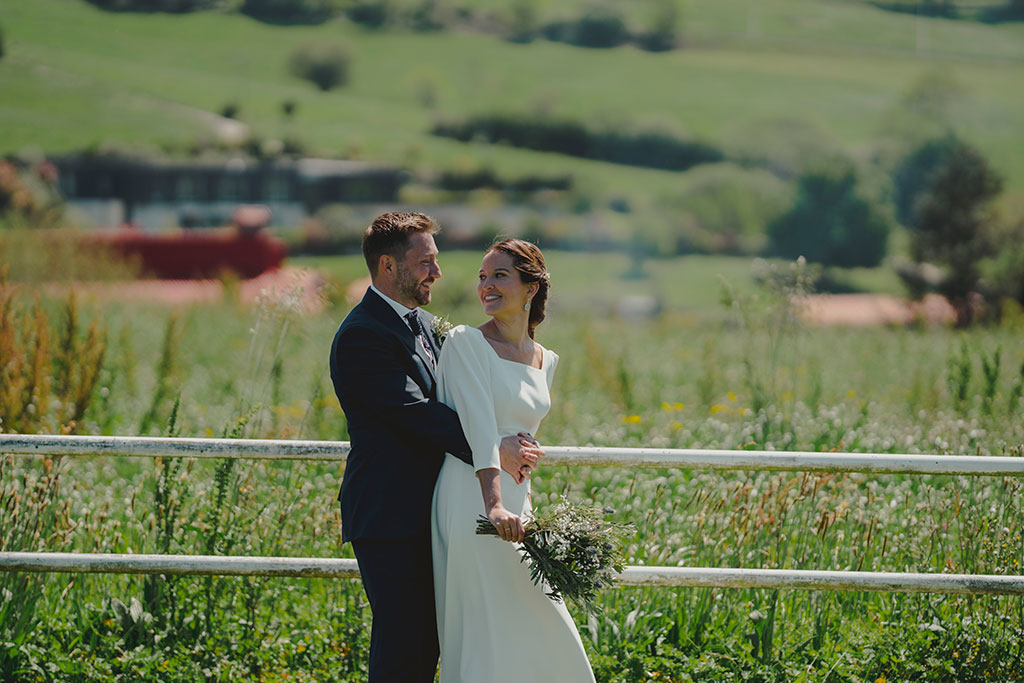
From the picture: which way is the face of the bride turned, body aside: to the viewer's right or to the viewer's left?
to the viewer's left

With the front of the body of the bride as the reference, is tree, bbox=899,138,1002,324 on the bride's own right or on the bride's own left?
on the bride's own left

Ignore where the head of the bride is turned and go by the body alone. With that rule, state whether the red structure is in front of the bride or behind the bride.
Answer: behind

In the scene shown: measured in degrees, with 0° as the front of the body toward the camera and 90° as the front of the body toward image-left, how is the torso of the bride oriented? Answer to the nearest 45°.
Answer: approximately 315°

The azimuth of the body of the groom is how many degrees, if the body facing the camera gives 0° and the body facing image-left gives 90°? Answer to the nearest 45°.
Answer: approximately 270°
